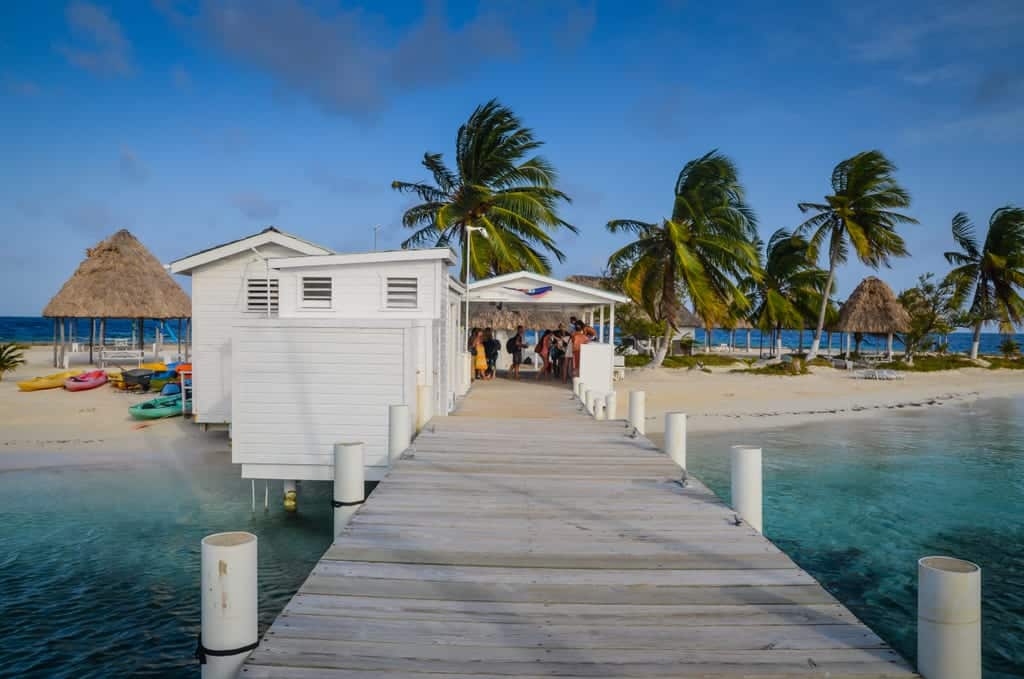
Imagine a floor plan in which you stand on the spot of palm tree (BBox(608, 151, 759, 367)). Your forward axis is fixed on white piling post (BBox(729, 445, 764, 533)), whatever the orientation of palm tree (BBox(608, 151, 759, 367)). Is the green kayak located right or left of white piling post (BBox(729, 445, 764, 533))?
right

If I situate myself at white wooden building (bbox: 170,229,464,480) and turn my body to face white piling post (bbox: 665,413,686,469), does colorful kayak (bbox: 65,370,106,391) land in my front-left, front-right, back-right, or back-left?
back-left

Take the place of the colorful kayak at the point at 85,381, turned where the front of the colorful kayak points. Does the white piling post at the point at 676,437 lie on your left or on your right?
on your left

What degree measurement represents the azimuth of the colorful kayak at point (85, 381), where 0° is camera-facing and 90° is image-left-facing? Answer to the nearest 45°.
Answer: approximately 90°

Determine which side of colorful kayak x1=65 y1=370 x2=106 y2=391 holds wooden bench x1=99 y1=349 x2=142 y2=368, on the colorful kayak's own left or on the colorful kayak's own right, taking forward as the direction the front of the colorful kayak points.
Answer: on the colorful kayak's own right

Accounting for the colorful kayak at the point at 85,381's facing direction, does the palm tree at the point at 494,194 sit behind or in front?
behind

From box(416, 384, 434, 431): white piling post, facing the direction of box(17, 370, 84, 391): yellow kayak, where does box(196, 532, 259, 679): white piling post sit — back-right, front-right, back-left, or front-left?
back-left
